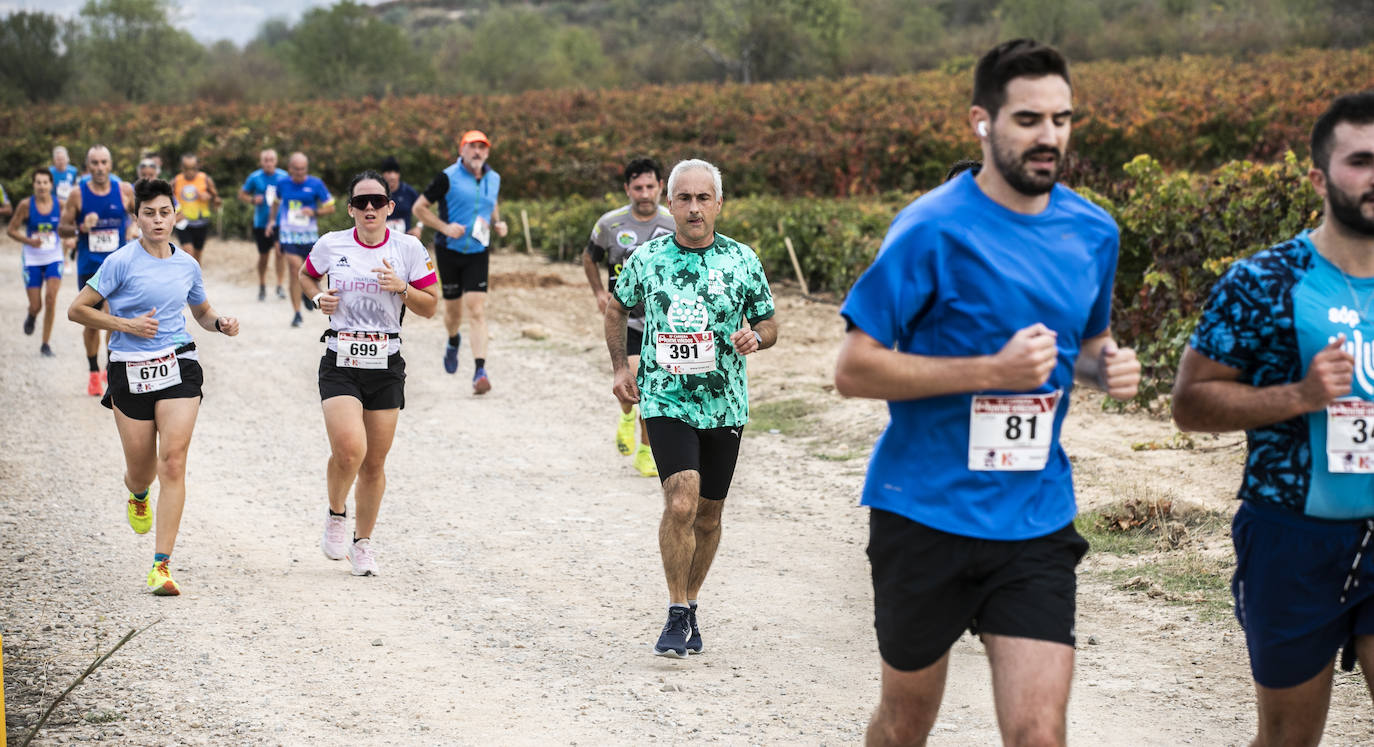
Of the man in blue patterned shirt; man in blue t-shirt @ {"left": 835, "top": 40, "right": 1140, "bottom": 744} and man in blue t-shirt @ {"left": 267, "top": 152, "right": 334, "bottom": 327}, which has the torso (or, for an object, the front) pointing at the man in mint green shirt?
man in blue t-shirt @ {"left": 267, "top": 152, "right": 334, "bottom": 327}

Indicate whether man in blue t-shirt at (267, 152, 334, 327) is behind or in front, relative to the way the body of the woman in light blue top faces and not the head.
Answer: behind

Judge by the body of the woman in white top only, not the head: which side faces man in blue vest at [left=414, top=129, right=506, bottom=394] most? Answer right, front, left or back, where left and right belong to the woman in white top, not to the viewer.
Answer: back

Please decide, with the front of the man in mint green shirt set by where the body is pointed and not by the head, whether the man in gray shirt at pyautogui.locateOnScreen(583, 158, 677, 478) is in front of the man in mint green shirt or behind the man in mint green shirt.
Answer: behind

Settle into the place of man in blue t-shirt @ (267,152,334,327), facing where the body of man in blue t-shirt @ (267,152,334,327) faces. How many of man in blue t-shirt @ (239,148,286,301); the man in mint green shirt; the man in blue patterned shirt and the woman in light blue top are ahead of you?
3

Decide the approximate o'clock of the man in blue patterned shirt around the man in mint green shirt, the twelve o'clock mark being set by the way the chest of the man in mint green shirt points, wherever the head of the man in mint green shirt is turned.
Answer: The man in blue patterned shirt is roughly at 11 o'clock from the man in mint green shirt.

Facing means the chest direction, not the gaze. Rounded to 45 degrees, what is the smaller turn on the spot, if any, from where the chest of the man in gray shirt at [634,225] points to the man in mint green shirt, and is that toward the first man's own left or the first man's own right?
0° — they already face them

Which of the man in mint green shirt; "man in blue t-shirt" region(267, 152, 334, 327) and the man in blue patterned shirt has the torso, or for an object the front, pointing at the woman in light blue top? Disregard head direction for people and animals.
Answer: the man in blue t-shirt

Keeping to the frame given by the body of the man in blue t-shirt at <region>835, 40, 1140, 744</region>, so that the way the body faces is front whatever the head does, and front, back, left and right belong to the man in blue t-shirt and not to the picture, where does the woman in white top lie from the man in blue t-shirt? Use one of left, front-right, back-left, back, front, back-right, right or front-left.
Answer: back
